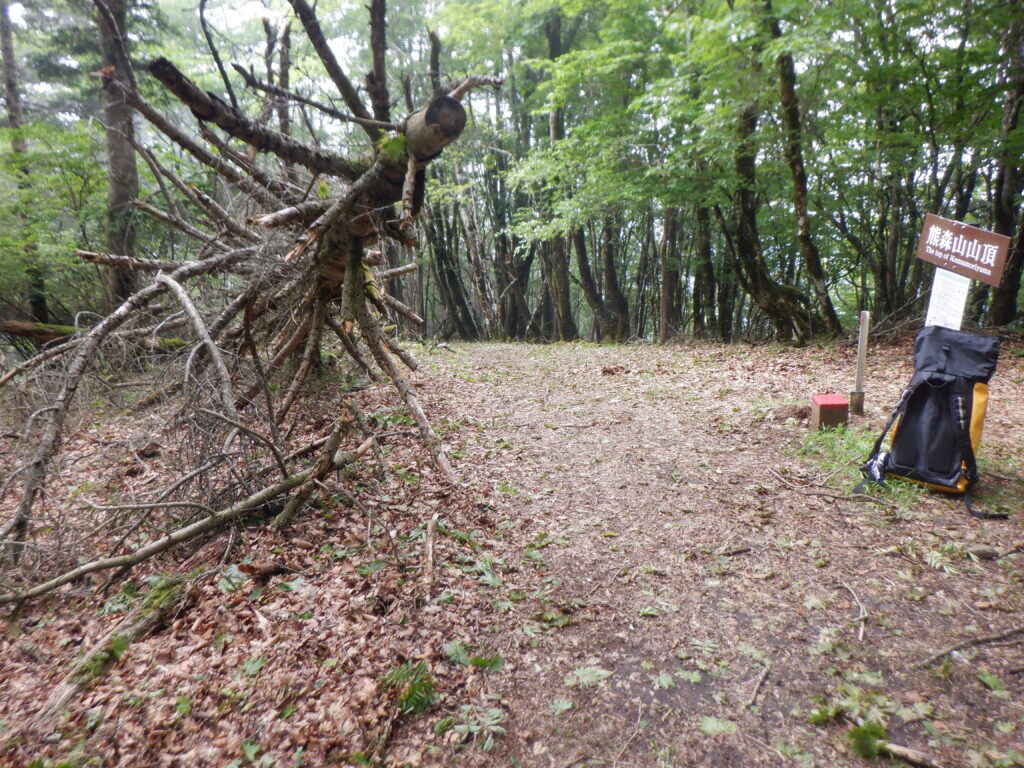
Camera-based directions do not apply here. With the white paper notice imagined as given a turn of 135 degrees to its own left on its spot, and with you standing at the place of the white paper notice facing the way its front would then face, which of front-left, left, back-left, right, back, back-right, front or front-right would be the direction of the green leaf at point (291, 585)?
back

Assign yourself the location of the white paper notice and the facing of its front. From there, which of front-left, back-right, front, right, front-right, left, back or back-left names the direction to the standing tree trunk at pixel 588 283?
back-right

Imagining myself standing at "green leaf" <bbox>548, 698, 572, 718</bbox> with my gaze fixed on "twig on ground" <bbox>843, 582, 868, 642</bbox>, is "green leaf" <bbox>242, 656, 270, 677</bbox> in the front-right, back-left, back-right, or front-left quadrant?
back-left

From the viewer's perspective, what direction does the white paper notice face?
toward the camera

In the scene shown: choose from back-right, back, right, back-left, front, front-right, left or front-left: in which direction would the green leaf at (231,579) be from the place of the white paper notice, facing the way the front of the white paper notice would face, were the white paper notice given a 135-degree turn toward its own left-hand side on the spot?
back
